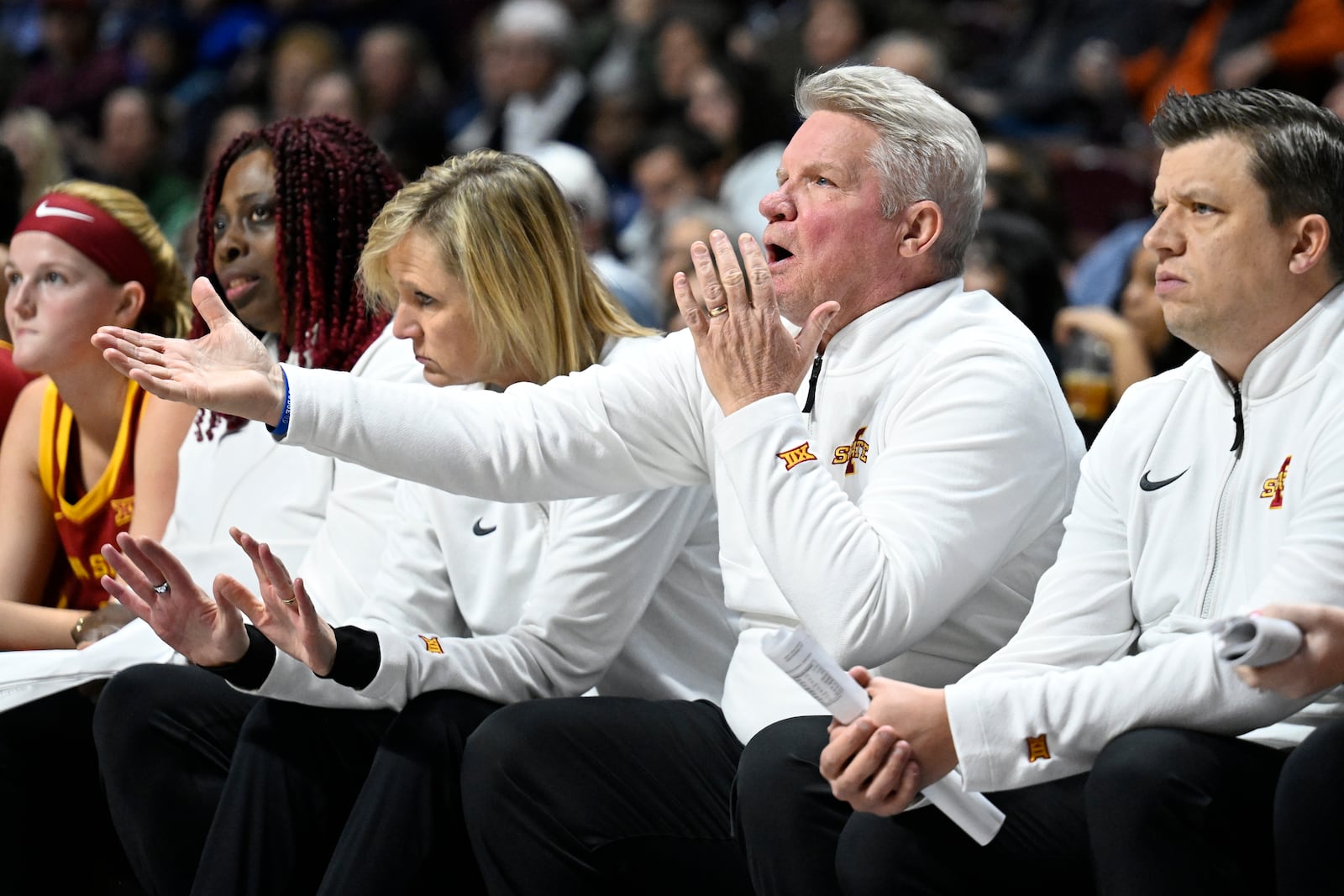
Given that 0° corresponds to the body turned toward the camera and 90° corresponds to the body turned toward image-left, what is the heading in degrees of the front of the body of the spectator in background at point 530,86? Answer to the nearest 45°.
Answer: approximately 45°

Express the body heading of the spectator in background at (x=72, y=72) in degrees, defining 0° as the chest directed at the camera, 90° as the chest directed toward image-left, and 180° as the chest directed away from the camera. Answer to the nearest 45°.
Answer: approximately 45°

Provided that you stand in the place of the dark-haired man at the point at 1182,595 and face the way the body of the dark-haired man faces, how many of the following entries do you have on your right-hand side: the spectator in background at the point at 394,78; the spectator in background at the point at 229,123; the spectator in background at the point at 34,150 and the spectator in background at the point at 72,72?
4

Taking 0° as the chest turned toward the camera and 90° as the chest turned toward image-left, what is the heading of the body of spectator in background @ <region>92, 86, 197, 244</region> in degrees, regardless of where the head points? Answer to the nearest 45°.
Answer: approximately 45°

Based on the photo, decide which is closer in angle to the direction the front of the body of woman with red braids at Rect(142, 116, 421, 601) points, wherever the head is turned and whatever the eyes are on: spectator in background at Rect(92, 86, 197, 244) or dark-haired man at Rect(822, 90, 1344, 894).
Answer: the dark-haired man
